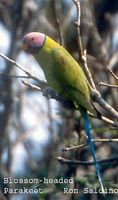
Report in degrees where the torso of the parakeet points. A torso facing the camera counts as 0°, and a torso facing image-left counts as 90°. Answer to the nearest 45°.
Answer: approximately 90°
